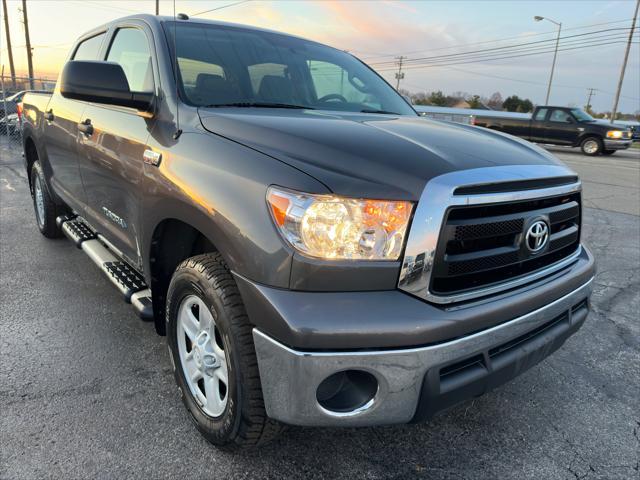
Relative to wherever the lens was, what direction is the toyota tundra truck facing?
facing the viewer and to the right of the viewer

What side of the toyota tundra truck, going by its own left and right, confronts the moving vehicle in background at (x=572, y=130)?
left

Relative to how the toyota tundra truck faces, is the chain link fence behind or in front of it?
behind
